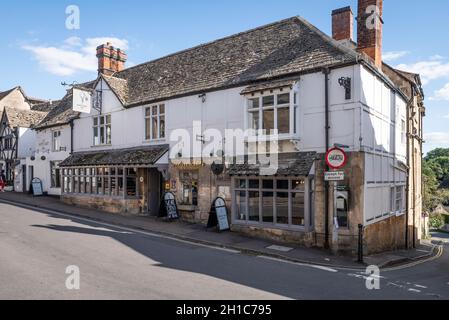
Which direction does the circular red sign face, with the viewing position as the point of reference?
facing the viewer

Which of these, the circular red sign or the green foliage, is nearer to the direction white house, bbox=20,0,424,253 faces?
the circular red sign

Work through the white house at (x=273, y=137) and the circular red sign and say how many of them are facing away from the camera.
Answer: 0

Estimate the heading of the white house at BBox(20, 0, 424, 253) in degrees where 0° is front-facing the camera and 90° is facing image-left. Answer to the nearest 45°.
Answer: approximately 45°

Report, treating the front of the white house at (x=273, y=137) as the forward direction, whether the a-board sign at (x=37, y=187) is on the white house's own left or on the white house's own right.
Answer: on the white house's own right

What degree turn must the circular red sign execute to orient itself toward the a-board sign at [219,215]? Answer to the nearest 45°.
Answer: approximately 135° to its right
